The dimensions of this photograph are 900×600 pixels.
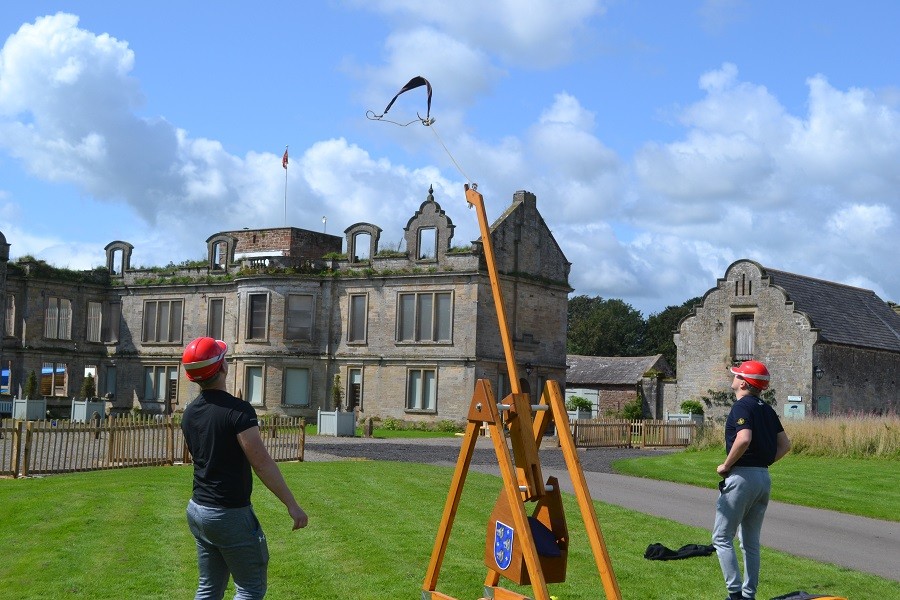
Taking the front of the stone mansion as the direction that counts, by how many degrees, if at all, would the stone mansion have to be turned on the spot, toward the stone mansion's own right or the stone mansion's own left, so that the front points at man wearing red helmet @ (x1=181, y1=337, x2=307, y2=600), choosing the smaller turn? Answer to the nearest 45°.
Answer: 0° — it already faces them

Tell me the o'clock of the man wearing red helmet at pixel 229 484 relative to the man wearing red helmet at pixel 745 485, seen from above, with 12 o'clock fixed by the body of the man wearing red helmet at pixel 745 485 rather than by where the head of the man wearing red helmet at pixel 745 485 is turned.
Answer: the man wearing red helmet at pixel 229 484 is roughly at 9 o'clock from the man wearing red helmet at pixel 745 485.

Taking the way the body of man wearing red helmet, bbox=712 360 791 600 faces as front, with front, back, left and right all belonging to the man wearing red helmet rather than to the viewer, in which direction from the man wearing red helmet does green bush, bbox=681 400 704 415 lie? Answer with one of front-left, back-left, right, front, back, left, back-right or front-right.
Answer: front-right

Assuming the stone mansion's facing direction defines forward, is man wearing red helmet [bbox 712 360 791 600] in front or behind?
in front

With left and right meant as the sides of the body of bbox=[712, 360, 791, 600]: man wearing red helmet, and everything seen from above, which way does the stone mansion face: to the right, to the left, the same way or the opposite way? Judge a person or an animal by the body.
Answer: the opposite way

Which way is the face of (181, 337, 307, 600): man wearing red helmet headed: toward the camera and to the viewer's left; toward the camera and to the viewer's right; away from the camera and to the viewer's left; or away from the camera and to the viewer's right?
away from the camera and to the viewer's right

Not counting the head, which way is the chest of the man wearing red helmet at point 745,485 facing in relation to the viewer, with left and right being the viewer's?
facing away from the viewer and to the left of the viewer

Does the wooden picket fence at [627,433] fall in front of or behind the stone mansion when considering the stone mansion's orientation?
in front

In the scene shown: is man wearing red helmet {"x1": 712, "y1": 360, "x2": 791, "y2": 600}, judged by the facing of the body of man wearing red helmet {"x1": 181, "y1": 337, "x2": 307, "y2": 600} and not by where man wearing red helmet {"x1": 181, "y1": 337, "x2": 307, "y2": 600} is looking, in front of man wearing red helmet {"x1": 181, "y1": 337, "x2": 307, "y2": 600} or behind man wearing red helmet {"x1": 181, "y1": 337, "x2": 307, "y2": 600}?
in front

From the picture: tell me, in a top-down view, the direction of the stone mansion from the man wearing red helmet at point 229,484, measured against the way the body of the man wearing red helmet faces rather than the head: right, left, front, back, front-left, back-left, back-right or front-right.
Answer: front-left

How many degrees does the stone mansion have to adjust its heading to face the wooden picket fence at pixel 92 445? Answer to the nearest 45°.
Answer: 0° — it already faces it

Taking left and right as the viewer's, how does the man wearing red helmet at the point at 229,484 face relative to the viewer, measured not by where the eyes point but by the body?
facing away from the viewer and to the right of the viewer
